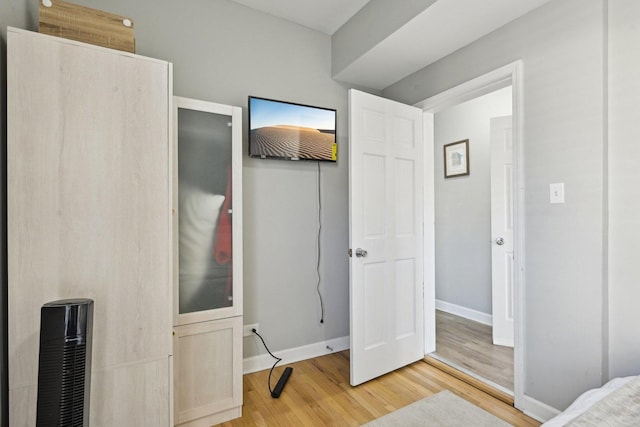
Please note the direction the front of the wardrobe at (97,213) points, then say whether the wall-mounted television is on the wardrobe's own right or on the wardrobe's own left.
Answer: on the wardrobe's own left

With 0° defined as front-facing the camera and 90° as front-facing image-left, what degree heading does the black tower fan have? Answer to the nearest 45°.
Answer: approximately 315°

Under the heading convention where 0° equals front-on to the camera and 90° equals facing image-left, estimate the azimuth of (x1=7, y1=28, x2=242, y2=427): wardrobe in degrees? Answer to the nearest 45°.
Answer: approximately 315°

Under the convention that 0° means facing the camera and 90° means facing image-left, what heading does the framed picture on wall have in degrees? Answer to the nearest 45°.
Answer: approximately 45°

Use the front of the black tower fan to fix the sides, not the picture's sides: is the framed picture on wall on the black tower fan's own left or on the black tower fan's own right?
on the black tower fan's own left

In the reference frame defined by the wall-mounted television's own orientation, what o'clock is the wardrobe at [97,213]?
The wardrobe is roughly at 3 o'clock from the wall-mounted television.

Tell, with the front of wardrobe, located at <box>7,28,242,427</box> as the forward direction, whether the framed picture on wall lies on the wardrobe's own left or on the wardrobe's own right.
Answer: on the wardrobe's own left

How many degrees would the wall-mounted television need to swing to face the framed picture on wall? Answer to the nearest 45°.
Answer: approximately 90° to its left
